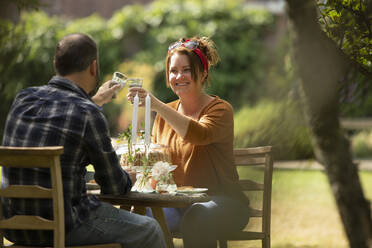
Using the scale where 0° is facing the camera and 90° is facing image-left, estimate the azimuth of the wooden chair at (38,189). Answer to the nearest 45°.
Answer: approximately 225°

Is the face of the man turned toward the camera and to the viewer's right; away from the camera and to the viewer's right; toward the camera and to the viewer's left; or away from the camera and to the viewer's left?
away from the camera and to the viewer's right

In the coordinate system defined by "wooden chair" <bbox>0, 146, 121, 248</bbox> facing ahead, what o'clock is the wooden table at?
The wooden table is roughly at 1 o'clock from the wooden chair.

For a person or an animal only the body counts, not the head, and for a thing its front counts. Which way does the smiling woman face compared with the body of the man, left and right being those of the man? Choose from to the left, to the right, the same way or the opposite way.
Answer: the opposite way

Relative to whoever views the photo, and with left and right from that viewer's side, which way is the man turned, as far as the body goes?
facing away from the viewer and to the right of the viewer

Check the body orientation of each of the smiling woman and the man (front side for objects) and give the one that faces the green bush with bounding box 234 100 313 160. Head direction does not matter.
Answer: the man
